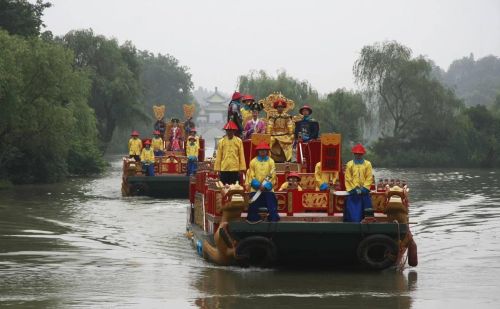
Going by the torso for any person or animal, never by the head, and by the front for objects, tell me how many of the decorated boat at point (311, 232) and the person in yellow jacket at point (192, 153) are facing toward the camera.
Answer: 2

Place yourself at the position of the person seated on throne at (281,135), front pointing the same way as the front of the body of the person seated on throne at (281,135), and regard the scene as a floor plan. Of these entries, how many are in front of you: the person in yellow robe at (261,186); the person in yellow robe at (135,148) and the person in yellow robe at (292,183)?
2

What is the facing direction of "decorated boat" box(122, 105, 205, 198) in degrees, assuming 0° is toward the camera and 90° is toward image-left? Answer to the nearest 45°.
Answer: approximately 0°

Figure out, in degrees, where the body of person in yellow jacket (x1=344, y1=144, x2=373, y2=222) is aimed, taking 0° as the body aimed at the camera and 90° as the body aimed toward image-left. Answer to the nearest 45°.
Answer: approximately 0°

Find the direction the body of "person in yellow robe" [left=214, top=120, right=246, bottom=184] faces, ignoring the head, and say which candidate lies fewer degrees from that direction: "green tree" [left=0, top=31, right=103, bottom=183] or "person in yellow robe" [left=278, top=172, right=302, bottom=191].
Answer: the person in yellow robe
